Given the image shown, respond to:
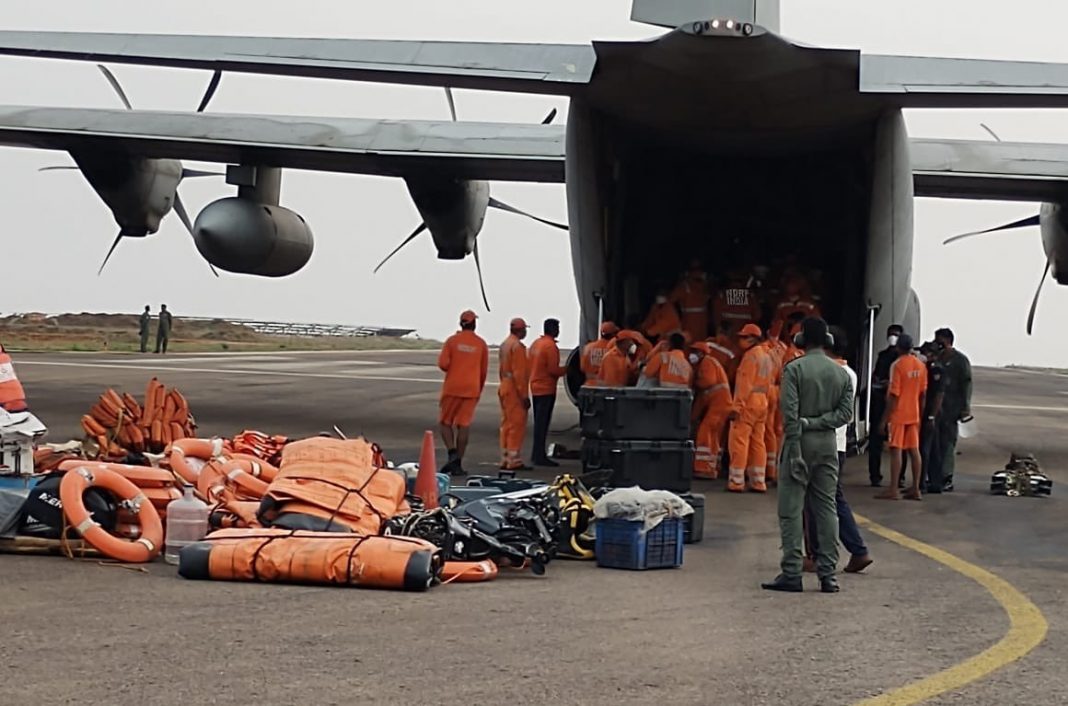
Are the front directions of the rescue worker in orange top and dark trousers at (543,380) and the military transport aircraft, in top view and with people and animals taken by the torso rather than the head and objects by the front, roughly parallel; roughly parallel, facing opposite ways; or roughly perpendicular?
roughly perpendicular

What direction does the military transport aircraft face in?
away from the camera

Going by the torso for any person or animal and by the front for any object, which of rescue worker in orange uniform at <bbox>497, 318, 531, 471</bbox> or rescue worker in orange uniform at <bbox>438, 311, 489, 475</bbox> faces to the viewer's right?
rescue worker in orange uniform at <bbox>497, 318, 531, 471</bbox>

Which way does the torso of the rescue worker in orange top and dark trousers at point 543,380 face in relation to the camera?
to the viewer's right

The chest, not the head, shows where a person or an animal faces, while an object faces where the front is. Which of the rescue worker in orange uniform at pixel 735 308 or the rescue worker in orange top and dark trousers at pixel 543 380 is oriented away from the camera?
the rescue worker in orange uniform at pixel 735 308

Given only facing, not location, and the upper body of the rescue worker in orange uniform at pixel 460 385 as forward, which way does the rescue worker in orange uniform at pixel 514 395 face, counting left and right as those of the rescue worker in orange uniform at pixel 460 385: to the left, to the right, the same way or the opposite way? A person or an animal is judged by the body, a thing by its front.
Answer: to the right

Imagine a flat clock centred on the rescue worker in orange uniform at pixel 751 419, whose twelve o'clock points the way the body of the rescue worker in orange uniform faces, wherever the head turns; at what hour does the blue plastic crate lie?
The blue plastic crate is roughly at 8 o'clock from the rescue worker in orange uniform.

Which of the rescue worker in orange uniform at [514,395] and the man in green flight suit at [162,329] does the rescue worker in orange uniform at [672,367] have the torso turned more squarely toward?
the man in green flight suit
